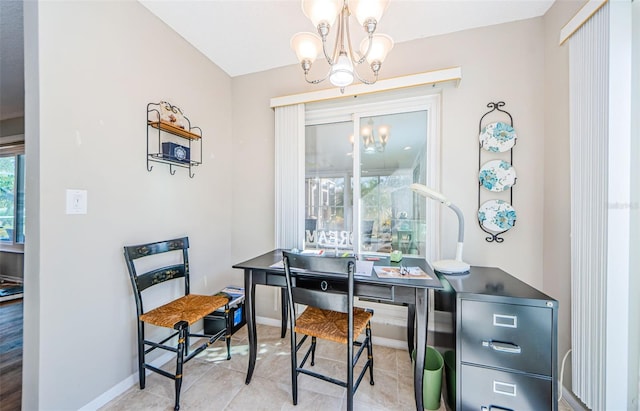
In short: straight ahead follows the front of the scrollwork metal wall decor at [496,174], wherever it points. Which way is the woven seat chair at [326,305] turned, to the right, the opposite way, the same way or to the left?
the opposite way

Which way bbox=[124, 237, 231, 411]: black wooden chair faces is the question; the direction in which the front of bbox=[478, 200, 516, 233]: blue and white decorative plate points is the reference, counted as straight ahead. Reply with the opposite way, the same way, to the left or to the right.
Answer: to the left

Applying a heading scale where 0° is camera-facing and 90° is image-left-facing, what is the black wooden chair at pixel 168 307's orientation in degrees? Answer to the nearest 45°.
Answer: approximately 315°

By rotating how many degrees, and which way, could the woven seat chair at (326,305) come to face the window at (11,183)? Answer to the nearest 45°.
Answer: approximately 90° to its left

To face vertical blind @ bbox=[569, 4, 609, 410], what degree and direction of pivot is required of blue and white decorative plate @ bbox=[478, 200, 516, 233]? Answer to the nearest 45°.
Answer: approximately 45° to its left

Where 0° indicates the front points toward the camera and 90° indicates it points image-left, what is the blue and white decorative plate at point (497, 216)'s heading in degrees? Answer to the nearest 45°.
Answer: approximately 0°

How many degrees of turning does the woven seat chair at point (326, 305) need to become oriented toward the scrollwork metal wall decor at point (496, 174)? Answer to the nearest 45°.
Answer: approximately 45° to its right

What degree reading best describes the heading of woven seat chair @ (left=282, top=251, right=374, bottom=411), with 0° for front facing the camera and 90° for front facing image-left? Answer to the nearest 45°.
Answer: approximately 225°

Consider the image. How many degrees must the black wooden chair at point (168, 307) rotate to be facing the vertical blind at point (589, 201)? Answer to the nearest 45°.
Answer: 0° — it already faces it

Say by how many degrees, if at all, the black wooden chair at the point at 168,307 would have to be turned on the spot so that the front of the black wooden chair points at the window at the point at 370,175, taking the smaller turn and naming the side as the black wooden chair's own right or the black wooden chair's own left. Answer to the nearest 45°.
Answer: approximately 45° to the black wooden chair's own left
